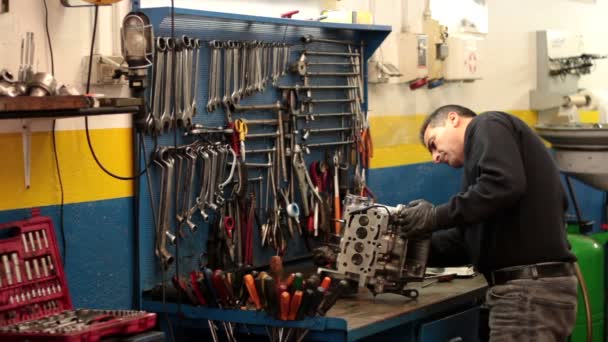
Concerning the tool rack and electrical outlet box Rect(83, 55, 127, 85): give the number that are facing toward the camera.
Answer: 2

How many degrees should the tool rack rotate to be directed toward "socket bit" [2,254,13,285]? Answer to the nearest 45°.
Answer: approximately 45° to its right

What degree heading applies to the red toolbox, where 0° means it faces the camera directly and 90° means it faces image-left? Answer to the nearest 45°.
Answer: approximately 315°

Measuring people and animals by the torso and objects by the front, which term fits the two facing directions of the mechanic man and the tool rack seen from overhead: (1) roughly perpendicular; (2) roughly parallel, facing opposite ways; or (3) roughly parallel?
roughly perpendicular

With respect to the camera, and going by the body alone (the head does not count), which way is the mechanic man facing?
to the viewer's left

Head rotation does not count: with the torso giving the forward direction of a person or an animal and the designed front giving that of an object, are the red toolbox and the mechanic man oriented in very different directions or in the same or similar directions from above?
very different directions

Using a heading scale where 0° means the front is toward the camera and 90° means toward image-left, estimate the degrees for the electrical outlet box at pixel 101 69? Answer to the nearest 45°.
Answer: approximately 0°
